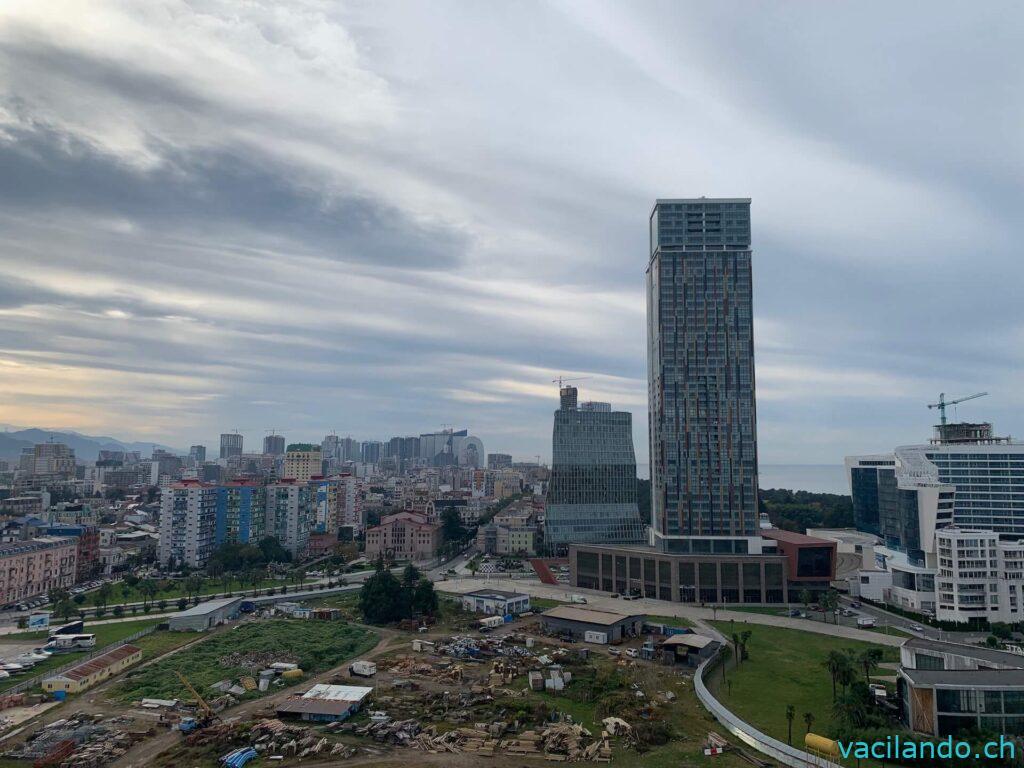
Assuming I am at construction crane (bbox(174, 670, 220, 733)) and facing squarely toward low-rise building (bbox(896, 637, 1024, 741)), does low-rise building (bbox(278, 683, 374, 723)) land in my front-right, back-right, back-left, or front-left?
front-left

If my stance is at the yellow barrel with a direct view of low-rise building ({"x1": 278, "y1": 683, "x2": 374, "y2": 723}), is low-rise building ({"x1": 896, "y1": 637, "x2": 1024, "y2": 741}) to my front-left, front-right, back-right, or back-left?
back-right

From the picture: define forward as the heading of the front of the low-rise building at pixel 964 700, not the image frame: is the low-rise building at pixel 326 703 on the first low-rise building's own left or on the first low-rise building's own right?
on the first low-rise building's own right
